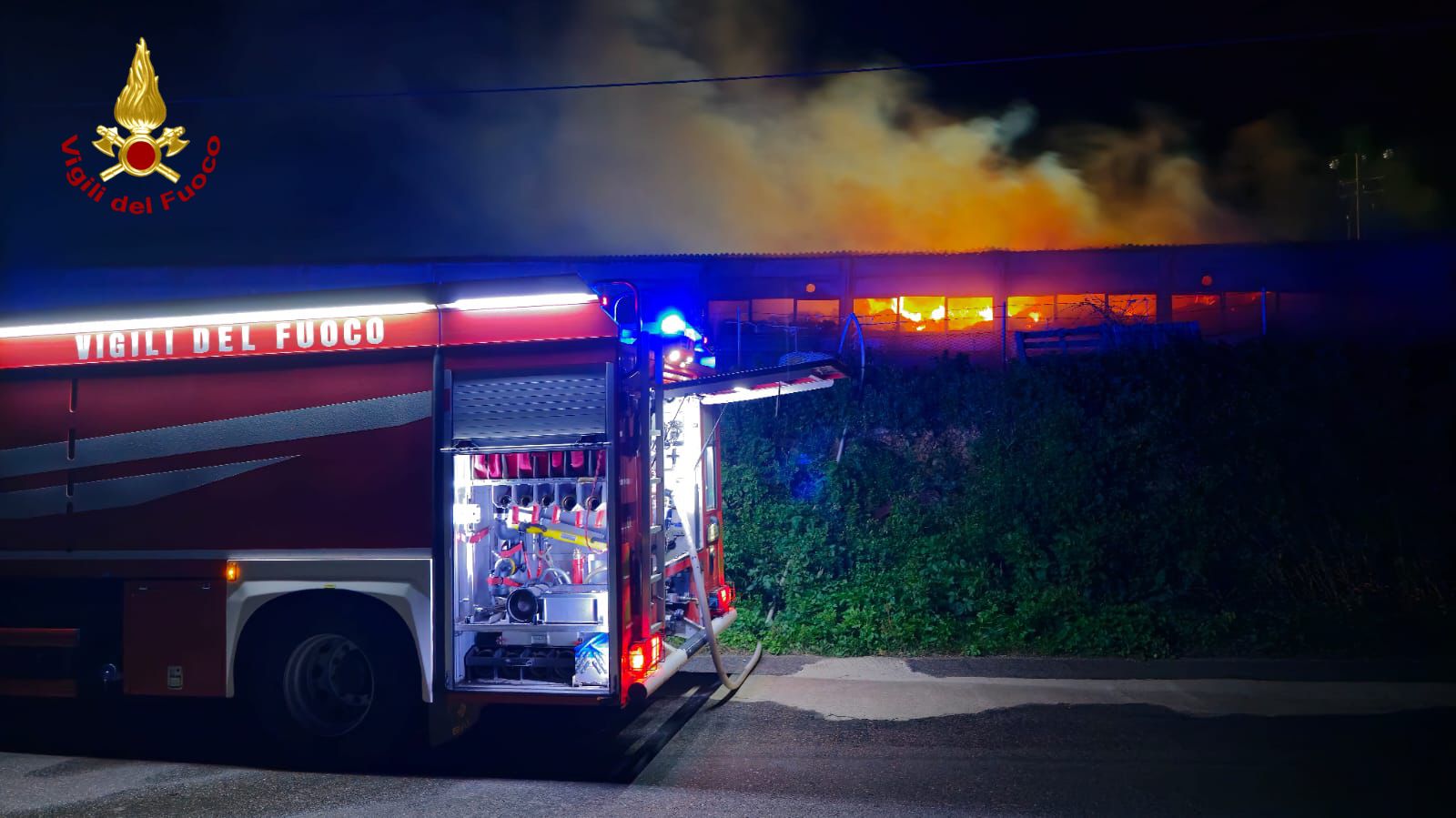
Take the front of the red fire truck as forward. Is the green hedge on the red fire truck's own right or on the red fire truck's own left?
on the red fire truck's own right

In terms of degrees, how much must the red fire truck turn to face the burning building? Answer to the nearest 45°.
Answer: approximately 90° to its right

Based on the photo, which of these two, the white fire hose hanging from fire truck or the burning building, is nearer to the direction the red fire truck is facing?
the burning building

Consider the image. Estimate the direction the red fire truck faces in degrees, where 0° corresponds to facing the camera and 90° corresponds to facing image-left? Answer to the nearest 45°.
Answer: approximately 135°
